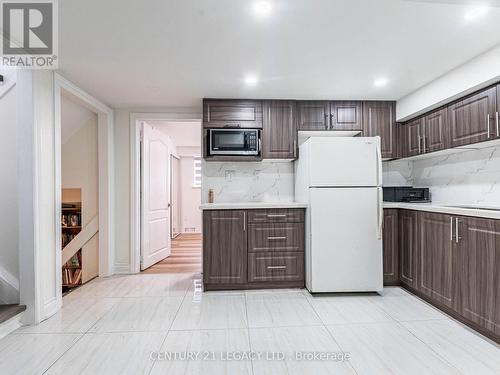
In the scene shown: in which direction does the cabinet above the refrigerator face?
toward the camera

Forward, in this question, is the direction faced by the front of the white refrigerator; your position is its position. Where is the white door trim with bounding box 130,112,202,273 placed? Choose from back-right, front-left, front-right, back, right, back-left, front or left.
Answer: right

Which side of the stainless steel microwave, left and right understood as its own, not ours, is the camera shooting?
front

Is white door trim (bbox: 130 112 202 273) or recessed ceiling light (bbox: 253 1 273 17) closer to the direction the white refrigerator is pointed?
the recessed ceiling light

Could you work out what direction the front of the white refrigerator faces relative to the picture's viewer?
facing the viewer

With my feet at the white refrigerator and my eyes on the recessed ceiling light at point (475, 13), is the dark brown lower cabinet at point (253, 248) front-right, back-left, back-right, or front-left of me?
back-right

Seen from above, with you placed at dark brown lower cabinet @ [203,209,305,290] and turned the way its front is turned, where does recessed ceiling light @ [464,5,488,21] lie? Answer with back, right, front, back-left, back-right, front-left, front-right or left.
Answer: front-left

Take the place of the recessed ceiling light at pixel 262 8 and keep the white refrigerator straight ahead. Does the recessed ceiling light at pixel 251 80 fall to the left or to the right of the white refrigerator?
left

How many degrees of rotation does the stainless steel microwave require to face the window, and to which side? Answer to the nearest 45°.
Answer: approximately 180°

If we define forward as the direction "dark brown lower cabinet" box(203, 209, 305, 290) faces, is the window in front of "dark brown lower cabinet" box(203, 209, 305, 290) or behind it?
behind

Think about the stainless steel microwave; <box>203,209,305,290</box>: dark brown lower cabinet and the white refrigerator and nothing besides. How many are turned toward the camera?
3

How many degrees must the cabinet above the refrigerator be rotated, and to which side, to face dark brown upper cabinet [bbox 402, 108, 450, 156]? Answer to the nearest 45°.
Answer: approximately 90° to its left

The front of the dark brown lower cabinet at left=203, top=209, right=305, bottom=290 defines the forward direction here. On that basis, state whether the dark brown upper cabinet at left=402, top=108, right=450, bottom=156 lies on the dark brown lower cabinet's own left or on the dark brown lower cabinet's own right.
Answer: on the dark brown lower cabinet's own left
